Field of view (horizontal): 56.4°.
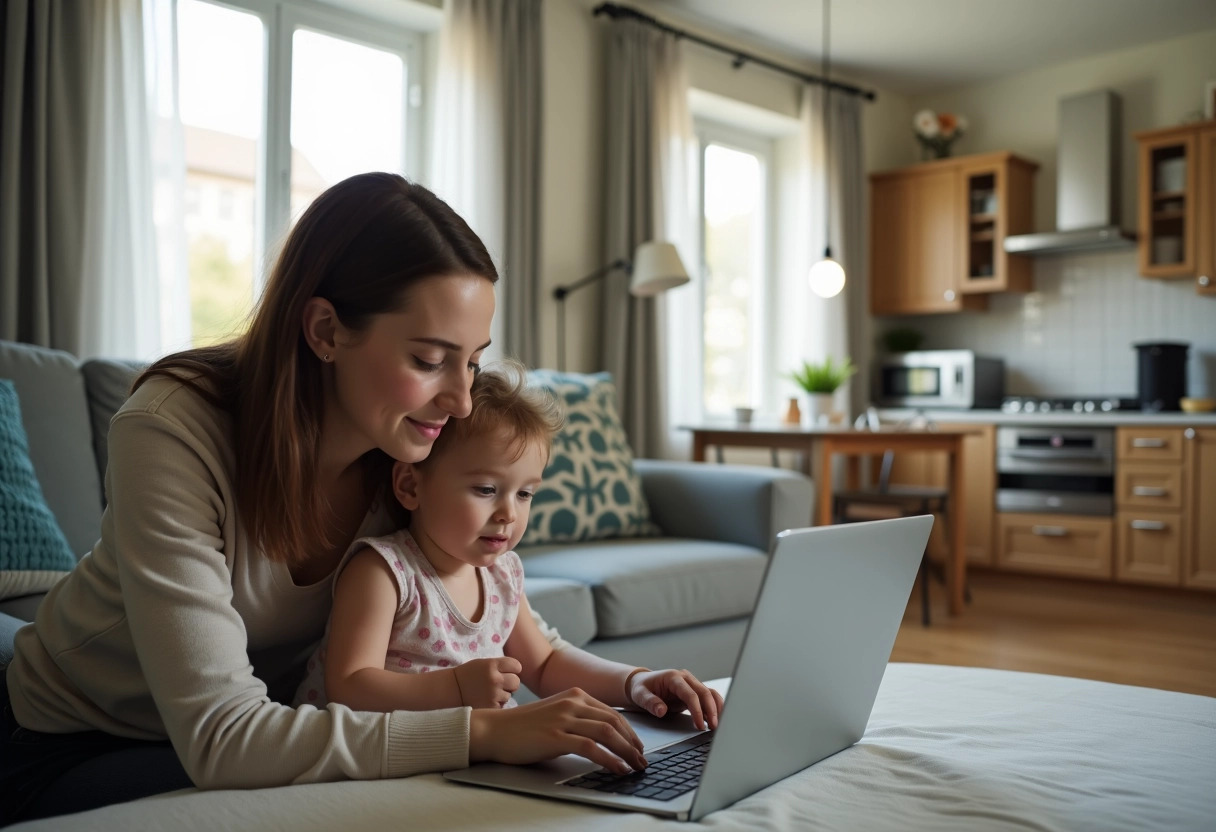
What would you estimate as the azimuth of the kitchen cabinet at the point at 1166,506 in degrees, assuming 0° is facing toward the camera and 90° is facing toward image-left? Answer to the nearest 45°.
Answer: approximately 0°

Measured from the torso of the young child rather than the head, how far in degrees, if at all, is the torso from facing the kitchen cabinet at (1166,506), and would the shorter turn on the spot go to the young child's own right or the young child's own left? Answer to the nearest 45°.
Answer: approximately 90° to the young child's own left

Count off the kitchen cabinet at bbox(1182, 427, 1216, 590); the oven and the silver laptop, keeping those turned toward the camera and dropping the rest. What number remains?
2

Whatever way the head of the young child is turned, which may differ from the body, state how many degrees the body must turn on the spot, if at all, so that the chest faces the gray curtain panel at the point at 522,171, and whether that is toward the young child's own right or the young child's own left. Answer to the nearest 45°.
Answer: approximately 135° to the young child's own left

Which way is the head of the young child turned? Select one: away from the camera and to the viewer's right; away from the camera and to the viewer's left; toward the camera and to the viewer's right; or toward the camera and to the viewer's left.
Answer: toward the camera and to the viewer's right

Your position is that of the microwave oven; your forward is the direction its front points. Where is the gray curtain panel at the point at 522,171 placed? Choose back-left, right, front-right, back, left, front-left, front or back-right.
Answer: front

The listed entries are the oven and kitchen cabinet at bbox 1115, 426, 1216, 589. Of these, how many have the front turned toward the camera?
2

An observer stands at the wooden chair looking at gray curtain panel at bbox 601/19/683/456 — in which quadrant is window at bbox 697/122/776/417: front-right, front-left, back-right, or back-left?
front-right

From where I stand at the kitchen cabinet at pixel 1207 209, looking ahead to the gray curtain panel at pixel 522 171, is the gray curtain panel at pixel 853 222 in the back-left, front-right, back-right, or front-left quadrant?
front-right

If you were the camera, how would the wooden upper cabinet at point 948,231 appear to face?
facing the viewer and to the left of the viewer
